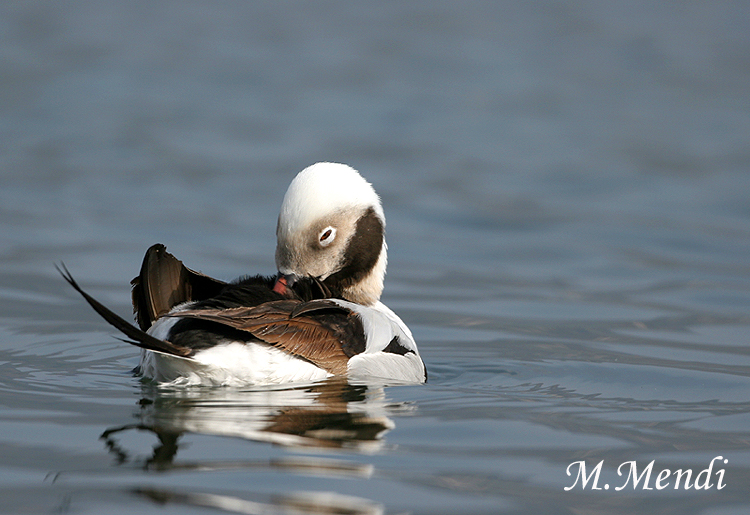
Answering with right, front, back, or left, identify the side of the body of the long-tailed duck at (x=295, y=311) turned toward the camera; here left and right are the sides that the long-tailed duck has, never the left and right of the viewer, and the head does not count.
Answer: right
